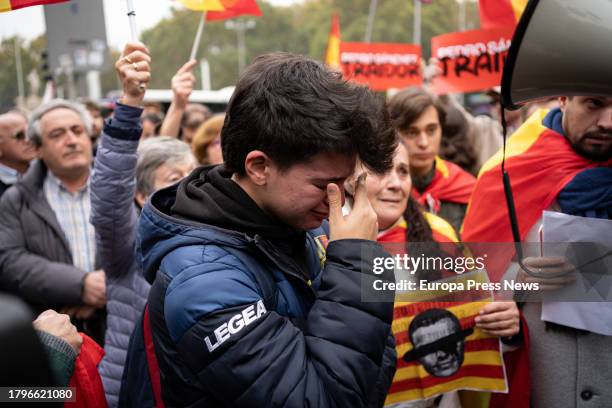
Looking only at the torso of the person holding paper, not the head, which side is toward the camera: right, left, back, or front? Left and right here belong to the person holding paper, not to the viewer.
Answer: front

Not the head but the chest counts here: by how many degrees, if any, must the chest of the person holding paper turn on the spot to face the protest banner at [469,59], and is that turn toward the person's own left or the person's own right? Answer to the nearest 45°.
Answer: approximately 180°

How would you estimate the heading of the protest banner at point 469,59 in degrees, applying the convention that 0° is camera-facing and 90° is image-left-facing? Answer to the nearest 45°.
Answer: approximately 0°

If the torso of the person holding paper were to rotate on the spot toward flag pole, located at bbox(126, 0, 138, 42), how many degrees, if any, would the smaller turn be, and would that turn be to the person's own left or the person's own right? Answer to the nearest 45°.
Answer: approximately 90° to the person's own right

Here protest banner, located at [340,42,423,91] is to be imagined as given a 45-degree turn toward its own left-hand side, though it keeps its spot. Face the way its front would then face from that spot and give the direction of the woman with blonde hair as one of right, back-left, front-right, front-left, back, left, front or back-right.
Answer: right

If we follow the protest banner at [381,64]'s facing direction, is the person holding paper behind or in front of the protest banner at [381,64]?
in front

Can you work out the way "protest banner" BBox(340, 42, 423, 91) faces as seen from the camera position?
facing the viewer

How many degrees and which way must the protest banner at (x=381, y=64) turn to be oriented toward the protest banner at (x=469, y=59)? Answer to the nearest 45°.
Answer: approximately 45° to its left

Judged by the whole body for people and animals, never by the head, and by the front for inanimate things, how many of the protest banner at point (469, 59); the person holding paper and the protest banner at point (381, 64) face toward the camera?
3

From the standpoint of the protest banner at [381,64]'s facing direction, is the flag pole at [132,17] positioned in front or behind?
in front

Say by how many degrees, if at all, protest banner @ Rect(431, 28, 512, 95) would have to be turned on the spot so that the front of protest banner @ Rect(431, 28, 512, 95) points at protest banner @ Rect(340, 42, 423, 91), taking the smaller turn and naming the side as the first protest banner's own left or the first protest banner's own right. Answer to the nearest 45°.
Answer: approximately 135° to the first protest banner's own right
